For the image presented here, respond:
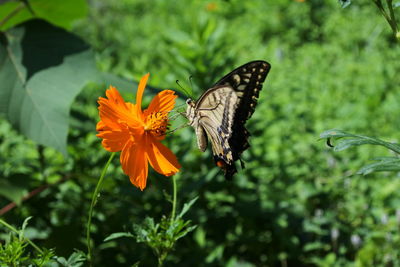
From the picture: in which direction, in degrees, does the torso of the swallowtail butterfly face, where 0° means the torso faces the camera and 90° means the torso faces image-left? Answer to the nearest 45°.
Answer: approximately 90°

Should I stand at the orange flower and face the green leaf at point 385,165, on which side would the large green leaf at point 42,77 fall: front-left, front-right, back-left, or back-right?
back-left
